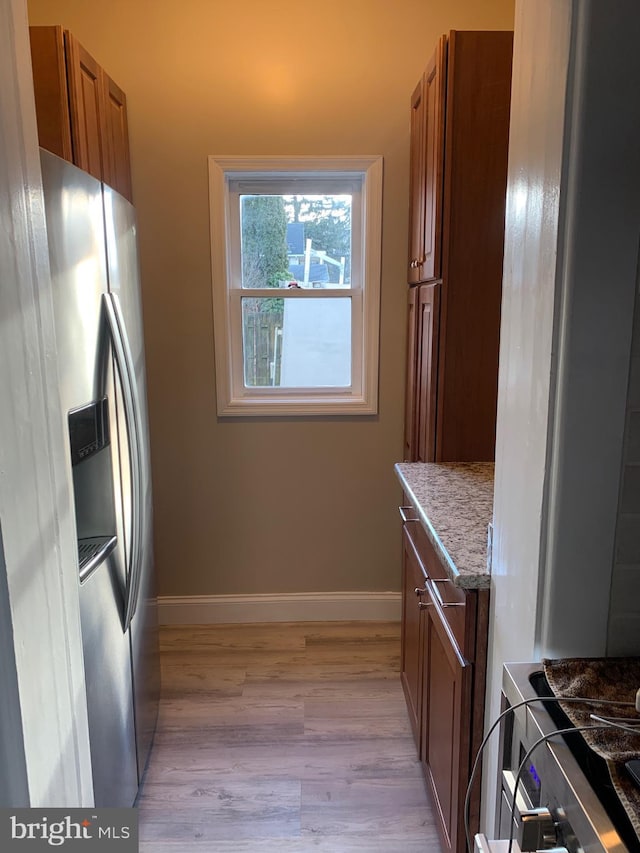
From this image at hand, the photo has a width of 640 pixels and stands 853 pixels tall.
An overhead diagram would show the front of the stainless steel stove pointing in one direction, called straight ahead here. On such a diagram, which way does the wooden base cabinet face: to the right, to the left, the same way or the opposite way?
the same way

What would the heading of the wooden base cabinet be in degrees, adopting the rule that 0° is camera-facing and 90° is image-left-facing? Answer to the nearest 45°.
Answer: approximately 90°

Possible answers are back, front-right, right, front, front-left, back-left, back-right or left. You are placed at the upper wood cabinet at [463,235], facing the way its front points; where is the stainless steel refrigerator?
front-left

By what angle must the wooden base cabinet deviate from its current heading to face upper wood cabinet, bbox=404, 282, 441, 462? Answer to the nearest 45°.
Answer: approximately 90° to its right

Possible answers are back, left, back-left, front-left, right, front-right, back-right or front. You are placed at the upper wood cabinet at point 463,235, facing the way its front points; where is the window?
front-right

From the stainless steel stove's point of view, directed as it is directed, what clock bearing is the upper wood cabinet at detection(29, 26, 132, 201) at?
The upper wood cabinet is roughly at 1 o'clock from the stainless steel stove.

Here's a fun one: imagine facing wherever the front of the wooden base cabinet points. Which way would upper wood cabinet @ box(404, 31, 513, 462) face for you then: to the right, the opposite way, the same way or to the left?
the same way

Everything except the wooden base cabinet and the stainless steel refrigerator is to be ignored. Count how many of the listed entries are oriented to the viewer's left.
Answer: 1

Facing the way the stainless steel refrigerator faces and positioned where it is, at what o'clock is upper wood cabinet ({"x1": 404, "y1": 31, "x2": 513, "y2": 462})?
The upper wood cabinet is roughly at 12 o'clock from the stainless steel refrigerator.

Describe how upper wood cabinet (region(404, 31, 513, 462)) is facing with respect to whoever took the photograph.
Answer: facing to the left of the viewer

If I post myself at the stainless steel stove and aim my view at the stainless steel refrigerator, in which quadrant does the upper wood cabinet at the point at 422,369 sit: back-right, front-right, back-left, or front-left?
front-right

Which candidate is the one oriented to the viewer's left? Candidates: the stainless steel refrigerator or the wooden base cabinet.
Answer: the wooden base cabinet

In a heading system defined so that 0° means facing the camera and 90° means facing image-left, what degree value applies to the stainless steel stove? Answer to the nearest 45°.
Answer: approximately 90°

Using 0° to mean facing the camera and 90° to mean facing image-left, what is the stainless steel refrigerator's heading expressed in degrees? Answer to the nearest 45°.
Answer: approximately 270°

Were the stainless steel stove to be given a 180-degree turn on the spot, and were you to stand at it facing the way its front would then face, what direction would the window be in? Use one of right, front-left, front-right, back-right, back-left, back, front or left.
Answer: back-left

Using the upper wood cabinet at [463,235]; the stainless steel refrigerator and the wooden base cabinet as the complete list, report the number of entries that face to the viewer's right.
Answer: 1

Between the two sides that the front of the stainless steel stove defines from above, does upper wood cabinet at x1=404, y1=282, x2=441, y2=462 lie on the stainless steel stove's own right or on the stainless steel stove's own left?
on the stainless steel stove's own right

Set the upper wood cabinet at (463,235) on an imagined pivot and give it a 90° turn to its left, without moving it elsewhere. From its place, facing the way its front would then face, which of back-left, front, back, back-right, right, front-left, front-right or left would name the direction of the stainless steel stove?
front
